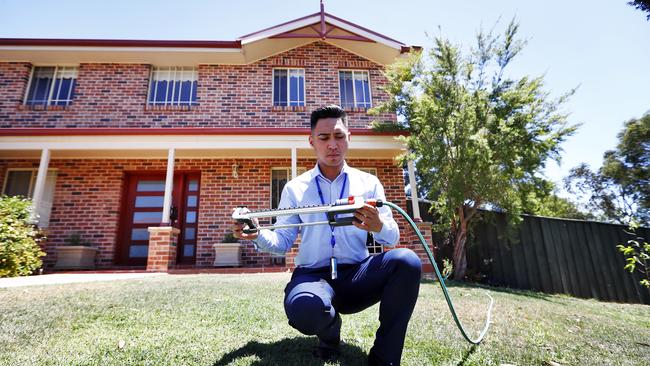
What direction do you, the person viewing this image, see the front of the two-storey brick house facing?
facing the viewer

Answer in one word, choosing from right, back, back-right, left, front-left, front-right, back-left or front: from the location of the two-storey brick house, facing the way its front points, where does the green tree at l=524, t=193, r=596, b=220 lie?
left

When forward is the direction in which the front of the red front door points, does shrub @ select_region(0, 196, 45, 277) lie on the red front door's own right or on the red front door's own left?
on the red front door's own right

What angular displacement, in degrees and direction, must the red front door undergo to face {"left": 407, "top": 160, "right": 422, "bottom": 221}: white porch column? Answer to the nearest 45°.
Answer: approximately 45° to its left

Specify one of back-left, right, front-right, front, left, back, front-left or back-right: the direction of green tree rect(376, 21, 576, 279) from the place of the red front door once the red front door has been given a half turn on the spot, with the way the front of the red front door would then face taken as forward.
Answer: back-right

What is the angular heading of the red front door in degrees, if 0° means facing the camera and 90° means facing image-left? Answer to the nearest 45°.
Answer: approximately 0°

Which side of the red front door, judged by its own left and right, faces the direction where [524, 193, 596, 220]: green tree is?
left

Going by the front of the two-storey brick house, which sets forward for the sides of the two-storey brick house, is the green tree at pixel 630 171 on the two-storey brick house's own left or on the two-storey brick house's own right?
on the two-storey brick house's own left
